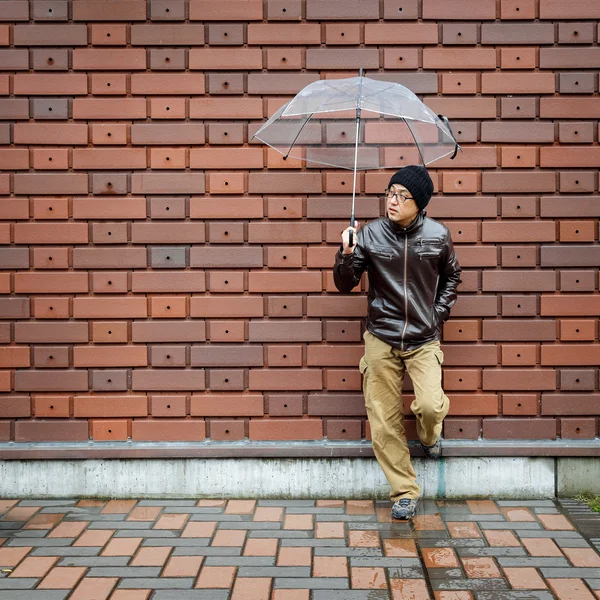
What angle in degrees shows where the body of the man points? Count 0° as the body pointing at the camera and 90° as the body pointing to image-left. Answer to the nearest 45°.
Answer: approximately 0°
